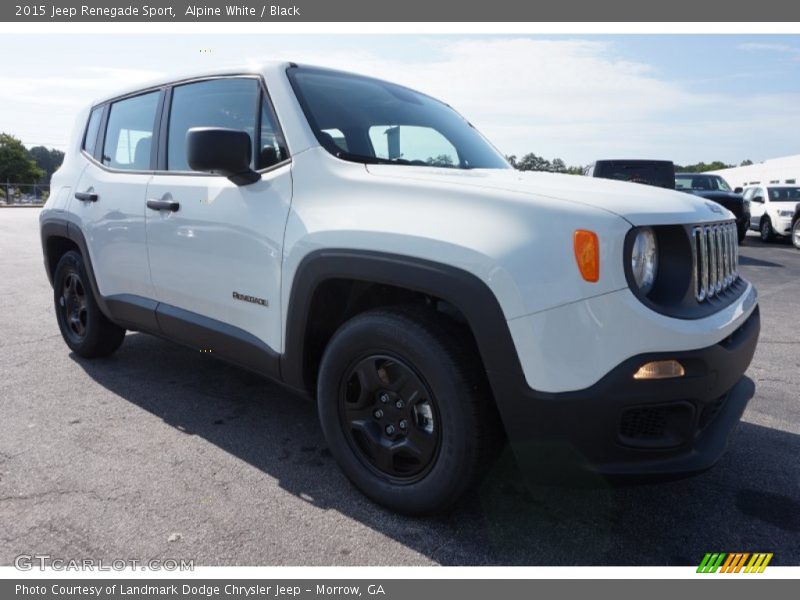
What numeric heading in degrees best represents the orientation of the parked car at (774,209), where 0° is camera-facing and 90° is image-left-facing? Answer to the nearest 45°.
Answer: approximately 315°

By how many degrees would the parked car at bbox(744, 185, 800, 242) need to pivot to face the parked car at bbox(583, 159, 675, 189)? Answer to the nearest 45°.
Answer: approximately 45° to its right

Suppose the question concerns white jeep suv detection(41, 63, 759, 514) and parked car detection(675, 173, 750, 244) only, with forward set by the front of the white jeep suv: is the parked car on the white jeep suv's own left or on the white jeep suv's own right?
on the white jeep suv's own left

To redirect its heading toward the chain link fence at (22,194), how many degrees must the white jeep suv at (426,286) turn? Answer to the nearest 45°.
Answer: approximately 180°

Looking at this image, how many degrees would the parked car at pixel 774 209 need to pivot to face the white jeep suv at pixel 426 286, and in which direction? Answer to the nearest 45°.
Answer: approximately 45° to its right

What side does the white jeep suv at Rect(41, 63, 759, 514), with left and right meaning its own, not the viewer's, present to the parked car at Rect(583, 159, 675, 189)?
left
